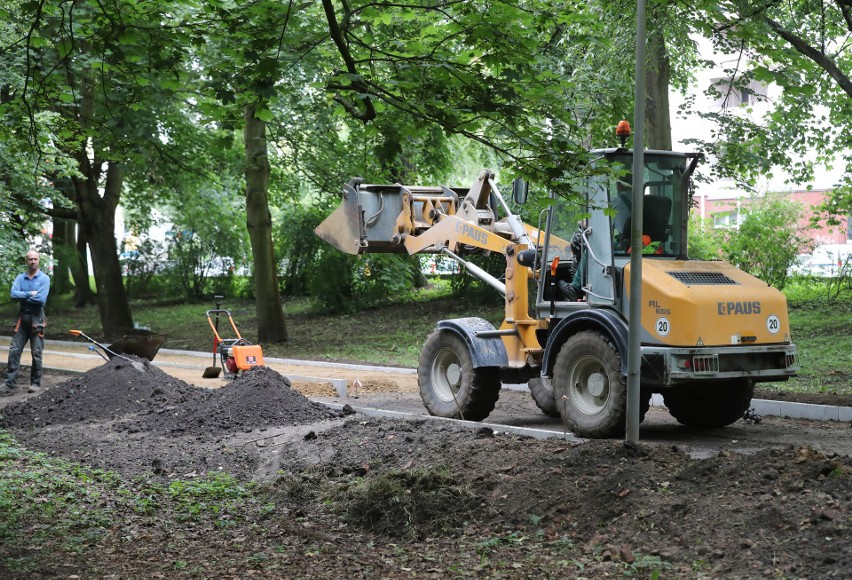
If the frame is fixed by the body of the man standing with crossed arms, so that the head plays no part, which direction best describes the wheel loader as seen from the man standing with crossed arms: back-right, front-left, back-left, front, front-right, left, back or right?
front-left

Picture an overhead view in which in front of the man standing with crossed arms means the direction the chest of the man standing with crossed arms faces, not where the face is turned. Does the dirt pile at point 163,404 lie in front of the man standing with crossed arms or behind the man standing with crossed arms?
in front

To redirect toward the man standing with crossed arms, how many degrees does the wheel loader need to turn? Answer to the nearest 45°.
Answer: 0° — it already faces them

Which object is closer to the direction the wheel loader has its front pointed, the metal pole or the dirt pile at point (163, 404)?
the dirt pile

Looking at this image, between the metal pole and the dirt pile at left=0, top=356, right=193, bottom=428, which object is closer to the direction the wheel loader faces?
the dirt pile

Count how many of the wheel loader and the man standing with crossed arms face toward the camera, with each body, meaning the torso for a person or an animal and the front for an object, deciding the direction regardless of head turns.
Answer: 1

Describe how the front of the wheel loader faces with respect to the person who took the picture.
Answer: facing away from the viewer and to the left of the viewer

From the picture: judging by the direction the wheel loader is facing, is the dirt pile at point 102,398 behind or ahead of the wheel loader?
ahead

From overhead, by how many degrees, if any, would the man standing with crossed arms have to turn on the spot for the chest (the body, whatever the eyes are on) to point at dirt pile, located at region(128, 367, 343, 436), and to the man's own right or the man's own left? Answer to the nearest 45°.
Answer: approximately 45° to the man's own left

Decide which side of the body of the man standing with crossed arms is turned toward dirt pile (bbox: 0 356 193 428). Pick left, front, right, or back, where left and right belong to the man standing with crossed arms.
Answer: front

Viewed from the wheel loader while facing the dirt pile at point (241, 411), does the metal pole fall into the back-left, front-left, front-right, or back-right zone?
back-left

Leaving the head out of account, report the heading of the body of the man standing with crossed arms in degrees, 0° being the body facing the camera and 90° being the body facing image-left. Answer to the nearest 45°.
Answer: approximately 0°
